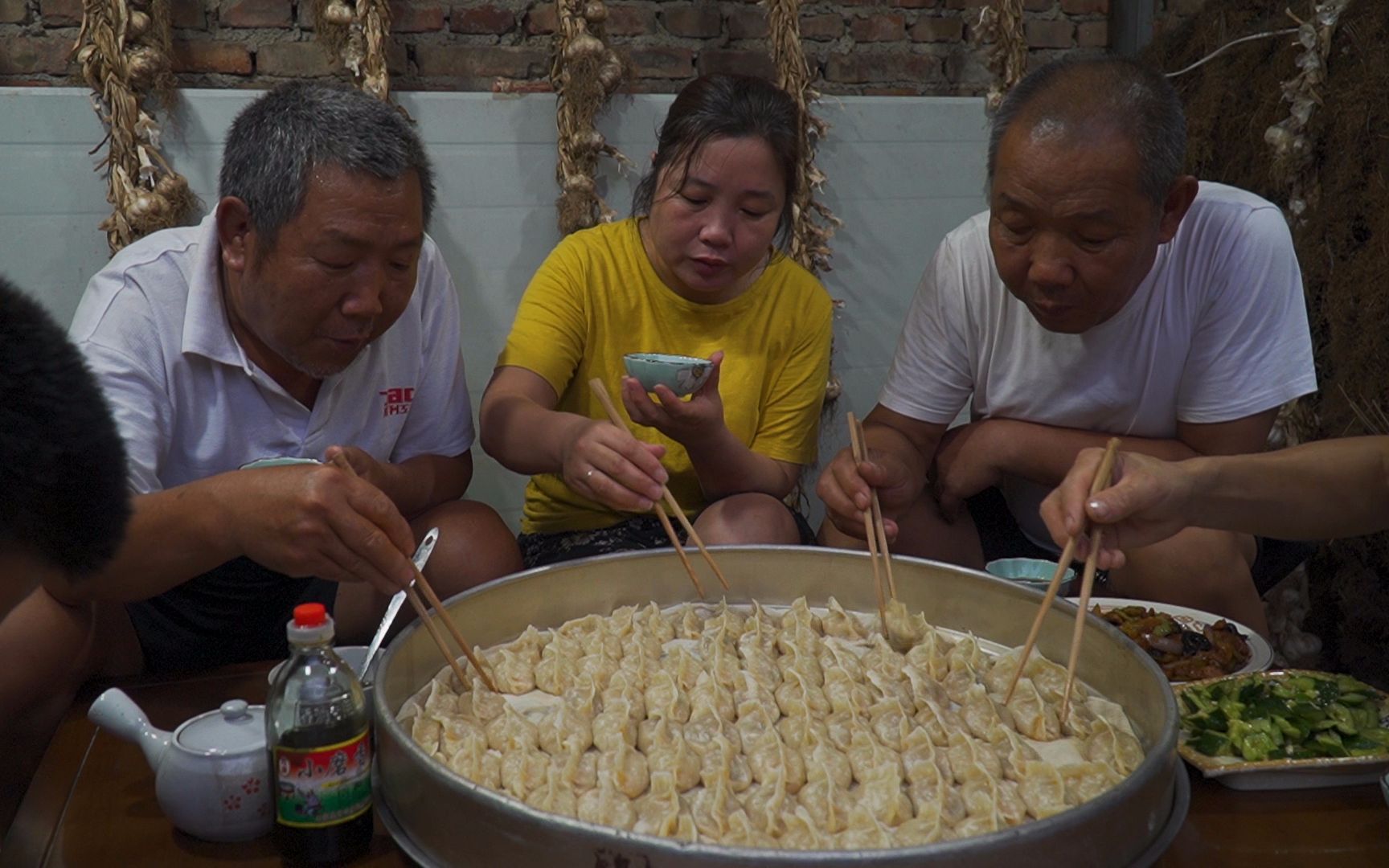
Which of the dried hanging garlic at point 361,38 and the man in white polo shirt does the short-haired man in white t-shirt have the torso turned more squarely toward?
the man in white polo shirt

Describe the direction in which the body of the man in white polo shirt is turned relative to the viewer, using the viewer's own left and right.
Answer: facing the viewer and to the right of the viewer

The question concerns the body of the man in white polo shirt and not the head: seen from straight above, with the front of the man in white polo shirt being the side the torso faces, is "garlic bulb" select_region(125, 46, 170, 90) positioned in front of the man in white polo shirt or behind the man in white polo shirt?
behind

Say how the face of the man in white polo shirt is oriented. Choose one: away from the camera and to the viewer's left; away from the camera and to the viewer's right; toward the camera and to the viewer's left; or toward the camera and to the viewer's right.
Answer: toward the camera and to the viewer's right

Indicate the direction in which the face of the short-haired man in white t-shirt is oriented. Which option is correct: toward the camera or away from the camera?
toward the camera

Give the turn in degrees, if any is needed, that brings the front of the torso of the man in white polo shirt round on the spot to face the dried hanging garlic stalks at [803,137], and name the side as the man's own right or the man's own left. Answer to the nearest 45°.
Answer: approximately 90° to the man's own left

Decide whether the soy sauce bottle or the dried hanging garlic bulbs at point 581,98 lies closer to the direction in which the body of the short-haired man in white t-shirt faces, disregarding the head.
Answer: the soy sauce bottle

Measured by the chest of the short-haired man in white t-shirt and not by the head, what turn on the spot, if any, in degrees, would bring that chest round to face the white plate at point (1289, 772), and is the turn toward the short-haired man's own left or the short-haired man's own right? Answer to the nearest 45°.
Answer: approximately 45° to the short-haired man's own left

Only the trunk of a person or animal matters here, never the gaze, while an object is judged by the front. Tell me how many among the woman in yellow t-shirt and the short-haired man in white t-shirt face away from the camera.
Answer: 0

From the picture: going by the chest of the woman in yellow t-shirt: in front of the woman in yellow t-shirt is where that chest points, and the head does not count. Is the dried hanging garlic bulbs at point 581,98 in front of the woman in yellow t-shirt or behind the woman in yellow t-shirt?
behind

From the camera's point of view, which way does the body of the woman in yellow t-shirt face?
toward the camera

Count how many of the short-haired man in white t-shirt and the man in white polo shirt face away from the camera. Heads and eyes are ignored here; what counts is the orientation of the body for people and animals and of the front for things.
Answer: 0

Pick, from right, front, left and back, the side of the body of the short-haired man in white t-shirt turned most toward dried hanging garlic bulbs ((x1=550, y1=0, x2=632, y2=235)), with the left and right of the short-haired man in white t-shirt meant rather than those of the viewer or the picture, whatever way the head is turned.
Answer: right

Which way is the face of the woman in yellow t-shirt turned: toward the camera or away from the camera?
toward the camera

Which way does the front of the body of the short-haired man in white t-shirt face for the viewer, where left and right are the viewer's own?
facing the viewer and to the left of the viewer
